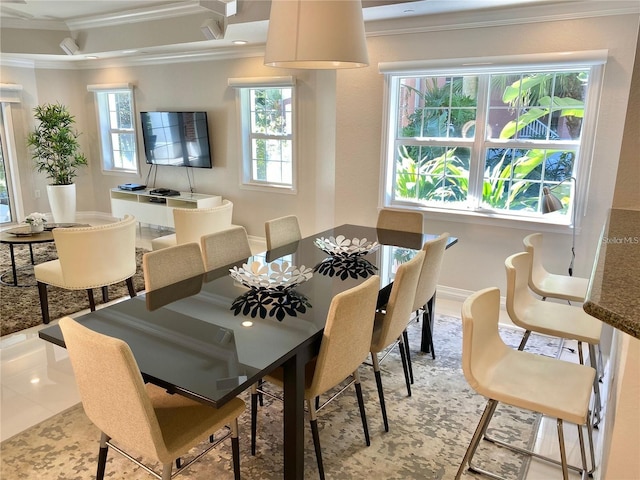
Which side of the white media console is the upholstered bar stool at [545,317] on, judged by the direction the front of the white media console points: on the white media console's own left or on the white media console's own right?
on the white media console's own left

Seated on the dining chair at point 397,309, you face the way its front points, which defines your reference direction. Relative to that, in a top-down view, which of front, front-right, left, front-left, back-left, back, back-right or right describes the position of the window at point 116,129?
front

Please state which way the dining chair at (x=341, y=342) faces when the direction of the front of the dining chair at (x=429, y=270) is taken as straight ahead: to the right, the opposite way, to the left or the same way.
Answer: the same way

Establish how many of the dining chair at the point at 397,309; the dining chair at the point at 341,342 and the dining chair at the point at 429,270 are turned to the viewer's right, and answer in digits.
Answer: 0

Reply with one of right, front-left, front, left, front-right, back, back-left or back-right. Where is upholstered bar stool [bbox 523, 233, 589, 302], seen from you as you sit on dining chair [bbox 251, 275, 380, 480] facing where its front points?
right

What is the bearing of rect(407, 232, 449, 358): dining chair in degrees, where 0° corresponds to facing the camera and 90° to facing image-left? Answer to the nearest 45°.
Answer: approximately 135°

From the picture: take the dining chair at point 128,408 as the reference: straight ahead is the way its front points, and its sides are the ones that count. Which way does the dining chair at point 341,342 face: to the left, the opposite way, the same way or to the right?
to the left

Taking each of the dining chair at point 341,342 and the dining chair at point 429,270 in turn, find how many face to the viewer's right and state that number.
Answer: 0

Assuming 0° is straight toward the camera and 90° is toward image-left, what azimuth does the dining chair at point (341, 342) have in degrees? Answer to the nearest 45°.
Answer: approximately 135°

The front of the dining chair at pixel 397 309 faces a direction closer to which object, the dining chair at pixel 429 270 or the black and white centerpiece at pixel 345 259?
the black and white centerpiece

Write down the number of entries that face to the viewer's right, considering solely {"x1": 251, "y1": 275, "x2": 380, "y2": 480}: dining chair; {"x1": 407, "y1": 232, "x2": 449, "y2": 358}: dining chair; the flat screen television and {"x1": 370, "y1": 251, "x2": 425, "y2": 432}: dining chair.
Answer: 0

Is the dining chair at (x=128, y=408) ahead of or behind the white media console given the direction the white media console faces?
ahead

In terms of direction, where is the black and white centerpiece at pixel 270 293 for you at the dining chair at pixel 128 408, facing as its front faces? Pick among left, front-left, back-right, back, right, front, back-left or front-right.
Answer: front

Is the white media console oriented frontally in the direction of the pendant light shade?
no

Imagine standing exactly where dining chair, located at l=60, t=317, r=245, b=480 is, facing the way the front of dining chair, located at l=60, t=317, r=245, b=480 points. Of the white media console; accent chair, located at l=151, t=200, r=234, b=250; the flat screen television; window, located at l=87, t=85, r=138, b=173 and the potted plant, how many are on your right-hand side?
0
